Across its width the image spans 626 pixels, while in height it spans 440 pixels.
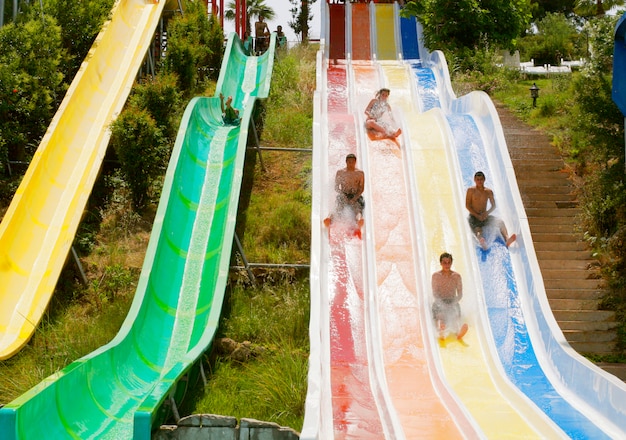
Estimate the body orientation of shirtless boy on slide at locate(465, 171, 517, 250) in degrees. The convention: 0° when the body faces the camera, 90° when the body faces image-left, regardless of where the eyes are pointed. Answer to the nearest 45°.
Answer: approximately 0°

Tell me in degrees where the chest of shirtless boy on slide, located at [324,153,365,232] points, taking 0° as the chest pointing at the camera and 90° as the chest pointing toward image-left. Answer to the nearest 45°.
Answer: approximately 0°

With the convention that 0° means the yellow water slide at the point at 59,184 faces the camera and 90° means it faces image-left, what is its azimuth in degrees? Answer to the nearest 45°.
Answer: approximately 45°

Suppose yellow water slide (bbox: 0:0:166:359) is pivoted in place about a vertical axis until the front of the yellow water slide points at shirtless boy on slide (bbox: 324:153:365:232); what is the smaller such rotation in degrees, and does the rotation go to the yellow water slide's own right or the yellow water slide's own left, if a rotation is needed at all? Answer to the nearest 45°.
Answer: approximately 90° to the yellow water slide's own left

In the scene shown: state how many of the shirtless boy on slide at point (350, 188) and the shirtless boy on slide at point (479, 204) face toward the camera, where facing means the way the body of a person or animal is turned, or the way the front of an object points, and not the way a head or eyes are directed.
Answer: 2

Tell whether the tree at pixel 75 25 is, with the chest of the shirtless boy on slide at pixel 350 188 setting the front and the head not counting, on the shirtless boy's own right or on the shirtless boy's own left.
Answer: on the shirtless boy's own right

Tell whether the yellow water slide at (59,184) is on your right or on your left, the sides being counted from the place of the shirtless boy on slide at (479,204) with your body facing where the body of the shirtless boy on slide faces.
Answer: on your right
